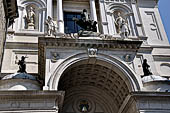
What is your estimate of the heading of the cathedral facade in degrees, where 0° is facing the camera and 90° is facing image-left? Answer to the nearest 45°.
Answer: approximately 0°
